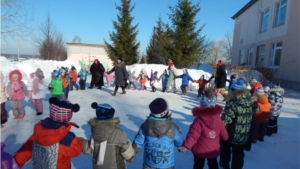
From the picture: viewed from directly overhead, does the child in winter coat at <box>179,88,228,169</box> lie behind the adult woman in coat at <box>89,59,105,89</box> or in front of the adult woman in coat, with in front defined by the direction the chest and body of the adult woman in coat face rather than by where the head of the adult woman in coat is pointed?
in front

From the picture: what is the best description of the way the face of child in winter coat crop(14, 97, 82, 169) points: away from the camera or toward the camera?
away from the camera

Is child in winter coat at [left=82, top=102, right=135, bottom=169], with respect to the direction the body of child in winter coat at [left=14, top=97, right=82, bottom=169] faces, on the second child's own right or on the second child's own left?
on the second child's own right

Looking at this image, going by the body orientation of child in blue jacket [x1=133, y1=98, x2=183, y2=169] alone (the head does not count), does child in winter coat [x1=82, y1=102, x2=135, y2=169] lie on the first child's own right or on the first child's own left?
on the first child's own left

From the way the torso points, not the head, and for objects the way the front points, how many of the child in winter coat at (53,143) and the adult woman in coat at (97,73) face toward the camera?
1

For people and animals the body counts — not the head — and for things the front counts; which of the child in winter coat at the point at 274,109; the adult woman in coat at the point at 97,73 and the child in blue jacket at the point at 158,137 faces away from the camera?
the child in blue jacket

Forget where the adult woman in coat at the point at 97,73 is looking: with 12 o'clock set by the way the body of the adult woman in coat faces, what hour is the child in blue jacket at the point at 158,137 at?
The child in blue jacket is roughly at 12 o'clock from the adult woman in coat.

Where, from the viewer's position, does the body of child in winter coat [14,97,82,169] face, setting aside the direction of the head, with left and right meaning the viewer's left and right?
facing away from the viewer and to the right of the viewer

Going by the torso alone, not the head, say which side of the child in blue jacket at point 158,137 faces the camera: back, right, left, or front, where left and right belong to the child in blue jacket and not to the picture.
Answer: back

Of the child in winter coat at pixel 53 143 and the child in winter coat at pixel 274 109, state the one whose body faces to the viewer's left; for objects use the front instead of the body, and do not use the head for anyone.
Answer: the child in winter coat at pixel 274 109

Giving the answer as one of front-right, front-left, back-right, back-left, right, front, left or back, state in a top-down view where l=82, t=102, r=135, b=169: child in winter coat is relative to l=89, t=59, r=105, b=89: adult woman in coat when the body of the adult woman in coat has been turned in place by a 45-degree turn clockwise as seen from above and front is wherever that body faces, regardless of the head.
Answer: front-left

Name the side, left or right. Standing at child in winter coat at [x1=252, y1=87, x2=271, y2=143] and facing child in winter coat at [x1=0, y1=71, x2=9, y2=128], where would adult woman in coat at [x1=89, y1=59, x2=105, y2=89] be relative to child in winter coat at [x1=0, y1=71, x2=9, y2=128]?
right

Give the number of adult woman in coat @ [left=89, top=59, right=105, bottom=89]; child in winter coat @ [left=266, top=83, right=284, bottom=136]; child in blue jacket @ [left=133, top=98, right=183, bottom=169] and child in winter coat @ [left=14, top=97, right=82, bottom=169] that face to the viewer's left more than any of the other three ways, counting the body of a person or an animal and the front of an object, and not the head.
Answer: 1

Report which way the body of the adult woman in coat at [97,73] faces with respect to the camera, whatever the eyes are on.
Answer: toward the camera

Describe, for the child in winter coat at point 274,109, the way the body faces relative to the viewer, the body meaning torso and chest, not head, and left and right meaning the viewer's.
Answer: facing to the left of the viewer

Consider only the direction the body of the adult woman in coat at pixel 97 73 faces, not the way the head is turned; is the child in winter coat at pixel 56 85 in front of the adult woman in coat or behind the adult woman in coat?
in front

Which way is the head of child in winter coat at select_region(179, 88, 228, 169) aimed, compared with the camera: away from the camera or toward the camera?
away from the camera

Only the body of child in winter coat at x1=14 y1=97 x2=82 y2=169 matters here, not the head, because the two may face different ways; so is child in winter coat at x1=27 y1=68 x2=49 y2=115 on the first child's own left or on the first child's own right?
on the first child's own left
